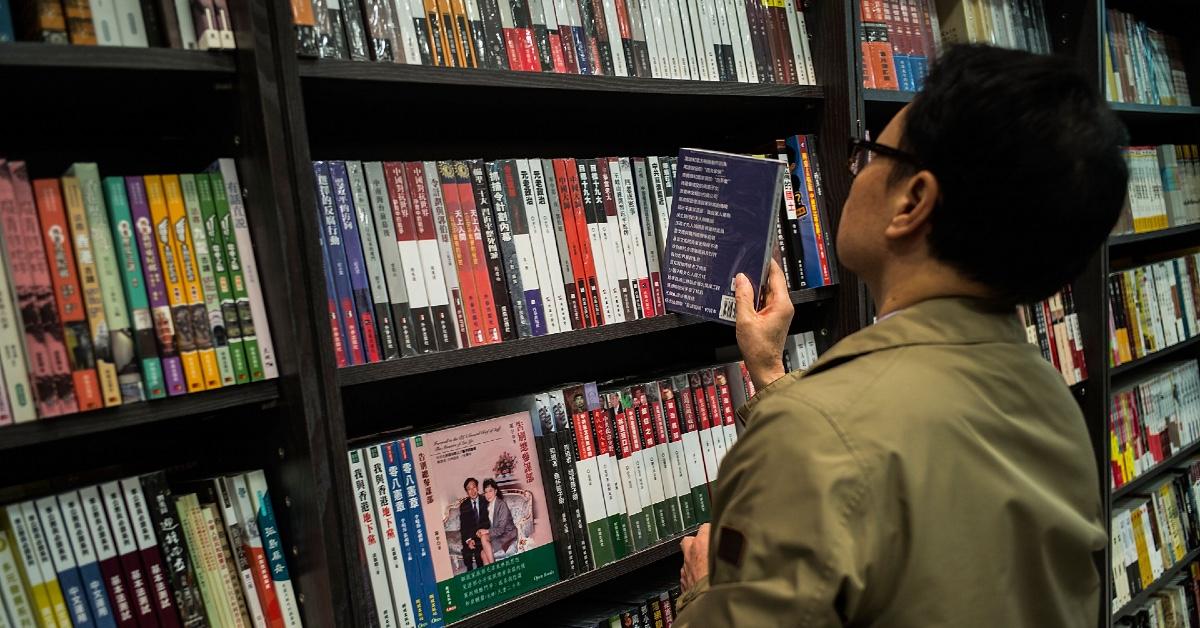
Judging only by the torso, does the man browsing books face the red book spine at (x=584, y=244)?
yes

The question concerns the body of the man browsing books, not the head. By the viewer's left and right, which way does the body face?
facing away from the viewer and to the left of the viewer

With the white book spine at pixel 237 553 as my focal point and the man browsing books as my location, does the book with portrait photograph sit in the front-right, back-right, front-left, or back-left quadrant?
front-right

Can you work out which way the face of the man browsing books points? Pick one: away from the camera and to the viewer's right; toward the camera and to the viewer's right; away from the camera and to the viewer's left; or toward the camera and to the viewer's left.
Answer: away from the camera and to the viewer's left

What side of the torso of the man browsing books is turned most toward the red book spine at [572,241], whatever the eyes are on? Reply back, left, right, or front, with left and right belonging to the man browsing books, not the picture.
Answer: front

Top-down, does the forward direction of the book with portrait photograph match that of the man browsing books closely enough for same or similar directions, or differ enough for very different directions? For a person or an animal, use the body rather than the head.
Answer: very different directions

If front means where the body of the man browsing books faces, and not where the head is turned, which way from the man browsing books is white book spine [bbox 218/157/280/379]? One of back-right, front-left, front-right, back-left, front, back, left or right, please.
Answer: front-left

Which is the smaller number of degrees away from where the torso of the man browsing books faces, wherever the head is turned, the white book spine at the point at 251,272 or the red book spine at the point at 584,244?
the red book spine

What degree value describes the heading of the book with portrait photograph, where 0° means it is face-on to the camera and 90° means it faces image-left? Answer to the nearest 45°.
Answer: approximately 315°

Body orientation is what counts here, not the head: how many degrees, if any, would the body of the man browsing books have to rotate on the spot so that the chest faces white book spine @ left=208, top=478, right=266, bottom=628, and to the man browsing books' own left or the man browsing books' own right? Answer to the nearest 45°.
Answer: approximately 45° to the man browsing books' own left

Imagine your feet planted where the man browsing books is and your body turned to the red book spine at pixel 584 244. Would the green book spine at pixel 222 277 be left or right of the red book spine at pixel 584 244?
left

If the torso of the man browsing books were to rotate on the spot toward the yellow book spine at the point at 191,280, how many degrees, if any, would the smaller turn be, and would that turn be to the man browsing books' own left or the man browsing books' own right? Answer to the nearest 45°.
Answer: approximately 45° to the man browsing books' own left
